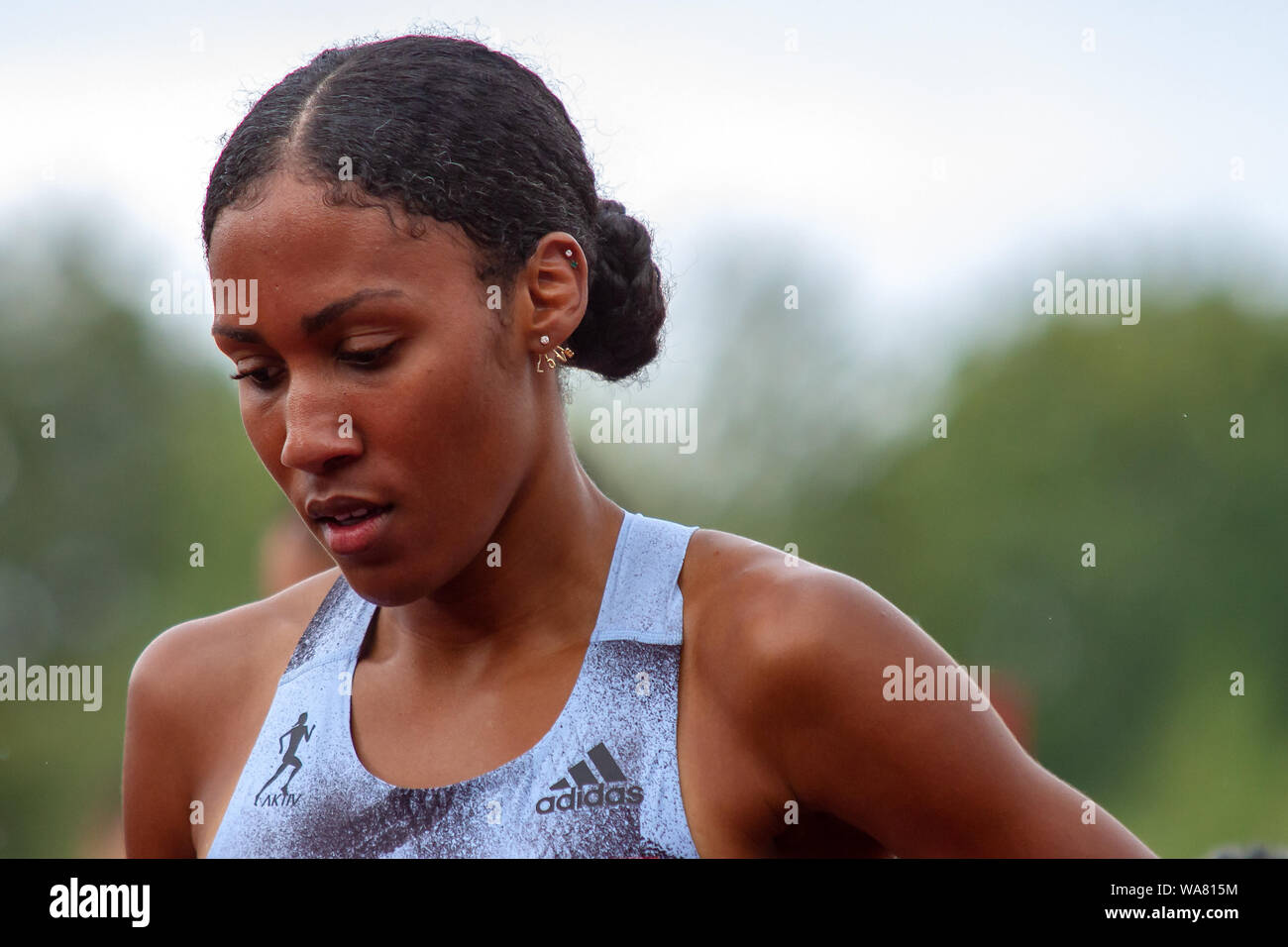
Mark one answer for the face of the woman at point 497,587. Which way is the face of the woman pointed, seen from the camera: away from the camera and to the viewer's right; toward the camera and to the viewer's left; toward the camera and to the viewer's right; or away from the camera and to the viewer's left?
toward the camera and to the viewer's left

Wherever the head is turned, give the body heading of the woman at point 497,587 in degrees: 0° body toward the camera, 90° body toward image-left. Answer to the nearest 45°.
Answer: approximately 45°
